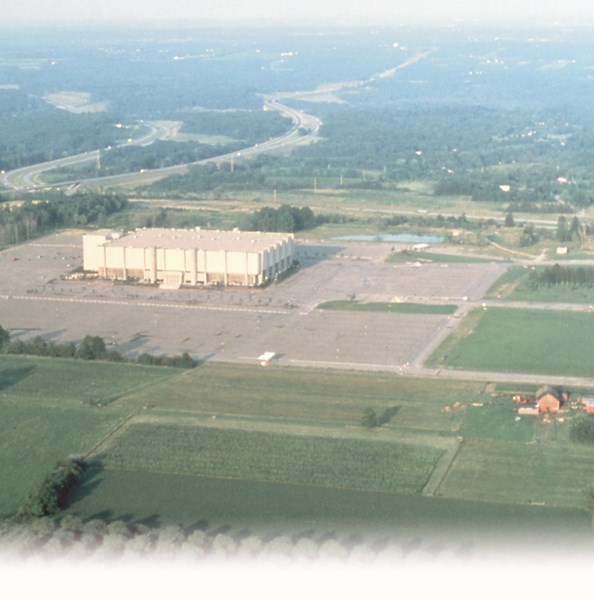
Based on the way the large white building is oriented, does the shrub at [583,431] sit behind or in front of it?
in front

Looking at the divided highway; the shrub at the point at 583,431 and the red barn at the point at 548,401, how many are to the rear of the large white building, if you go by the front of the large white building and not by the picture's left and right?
1

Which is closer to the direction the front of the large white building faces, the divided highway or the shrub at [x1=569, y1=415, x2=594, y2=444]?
the shrub

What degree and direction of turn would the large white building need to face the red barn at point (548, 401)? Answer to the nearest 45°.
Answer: approximately 45° to its left

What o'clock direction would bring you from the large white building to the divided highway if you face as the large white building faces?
The divided highway is roughly at 6 o'clock from the large white building.

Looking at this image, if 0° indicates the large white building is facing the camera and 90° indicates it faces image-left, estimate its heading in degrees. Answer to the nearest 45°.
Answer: approximately 0°

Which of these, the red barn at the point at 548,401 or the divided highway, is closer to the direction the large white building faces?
the red barn
